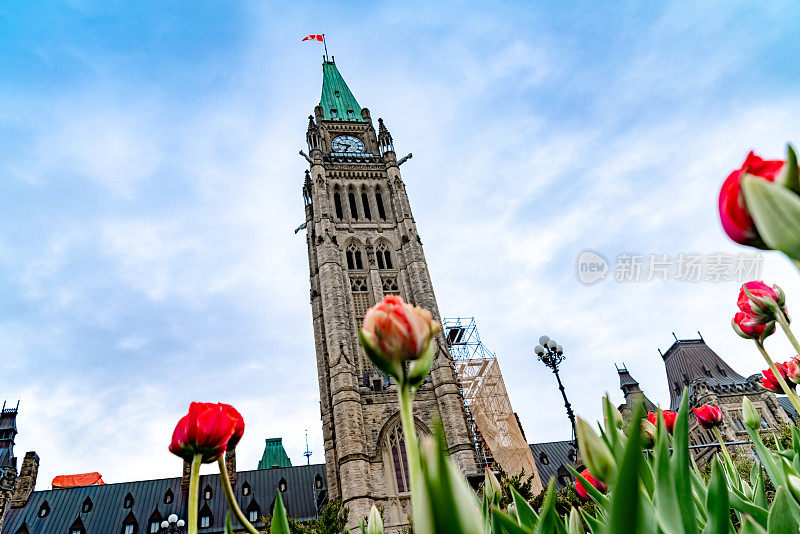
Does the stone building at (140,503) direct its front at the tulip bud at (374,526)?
yes

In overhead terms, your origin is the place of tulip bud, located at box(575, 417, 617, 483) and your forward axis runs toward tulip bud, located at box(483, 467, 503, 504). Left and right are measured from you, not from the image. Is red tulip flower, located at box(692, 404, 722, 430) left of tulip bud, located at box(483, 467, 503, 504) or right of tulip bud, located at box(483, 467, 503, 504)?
right

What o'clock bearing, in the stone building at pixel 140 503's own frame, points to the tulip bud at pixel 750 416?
The tulip bud is roughly at 12 o'clock from the stone building.

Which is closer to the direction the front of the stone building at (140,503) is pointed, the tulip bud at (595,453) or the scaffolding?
the tulip bud

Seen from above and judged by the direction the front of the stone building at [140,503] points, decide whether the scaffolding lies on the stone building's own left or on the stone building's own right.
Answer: on the stone building's own left

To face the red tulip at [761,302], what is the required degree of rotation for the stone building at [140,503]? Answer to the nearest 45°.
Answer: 0° — it already faces it

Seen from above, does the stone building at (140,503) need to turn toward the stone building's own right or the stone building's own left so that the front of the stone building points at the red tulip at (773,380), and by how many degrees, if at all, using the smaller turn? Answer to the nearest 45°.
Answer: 0° — it already faces it

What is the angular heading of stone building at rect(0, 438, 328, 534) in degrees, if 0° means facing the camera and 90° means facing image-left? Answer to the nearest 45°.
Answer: approximately 0°
